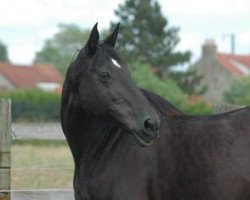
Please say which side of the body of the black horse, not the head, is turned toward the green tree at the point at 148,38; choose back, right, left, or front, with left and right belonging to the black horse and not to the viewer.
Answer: right

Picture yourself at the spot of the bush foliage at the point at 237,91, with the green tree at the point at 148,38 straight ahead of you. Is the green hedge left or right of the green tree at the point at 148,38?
left

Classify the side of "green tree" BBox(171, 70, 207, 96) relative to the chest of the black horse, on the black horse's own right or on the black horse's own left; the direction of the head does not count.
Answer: on the black horse's own right

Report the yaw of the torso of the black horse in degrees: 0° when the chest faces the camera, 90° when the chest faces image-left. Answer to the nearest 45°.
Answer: approximately 90°

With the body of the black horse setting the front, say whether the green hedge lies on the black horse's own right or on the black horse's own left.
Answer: on the black horse's own right
